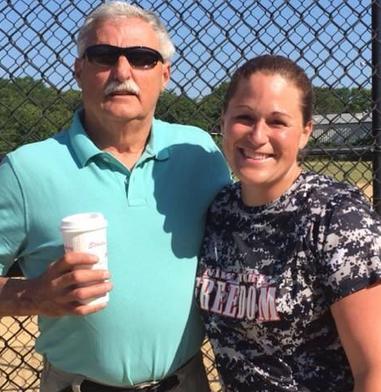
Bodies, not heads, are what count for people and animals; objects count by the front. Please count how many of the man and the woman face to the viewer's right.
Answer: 0

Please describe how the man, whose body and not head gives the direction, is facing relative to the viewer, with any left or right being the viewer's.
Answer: facing the viewer

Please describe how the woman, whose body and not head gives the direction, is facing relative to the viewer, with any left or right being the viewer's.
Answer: facing the viewer and to the left of the viewer

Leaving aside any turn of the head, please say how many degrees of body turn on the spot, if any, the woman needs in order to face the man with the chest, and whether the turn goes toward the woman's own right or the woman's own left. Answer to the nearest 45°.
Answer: approximately 45° to the woman's own right

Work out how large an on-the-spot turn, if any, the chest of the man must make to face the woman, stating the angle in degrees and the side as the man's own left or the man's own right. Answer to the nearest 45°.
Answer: approximately 45° to the man's own left
